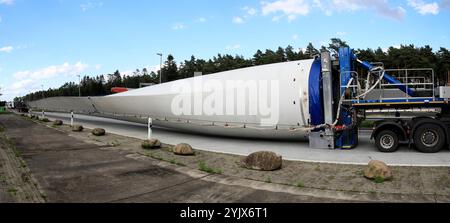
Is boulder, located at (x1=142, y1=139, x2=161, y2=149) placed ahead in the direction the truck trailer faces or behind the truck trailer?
behind

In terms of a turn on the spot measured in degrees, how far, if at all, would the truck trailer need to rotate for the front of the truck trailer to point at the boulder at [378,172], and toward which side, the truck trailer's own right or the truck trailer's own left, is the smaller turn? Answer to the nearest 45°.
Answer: approximately 90° to the truck trailer's own right

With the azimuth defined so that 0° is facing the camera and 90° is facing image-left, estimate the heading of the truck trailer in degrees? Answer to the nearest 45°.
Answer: approximately 270°

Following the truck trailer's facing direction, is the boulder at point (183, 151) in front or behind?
behind

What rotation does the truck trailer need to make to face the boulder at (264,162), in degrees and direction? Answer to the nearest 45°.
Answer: approximately 135° to its right
